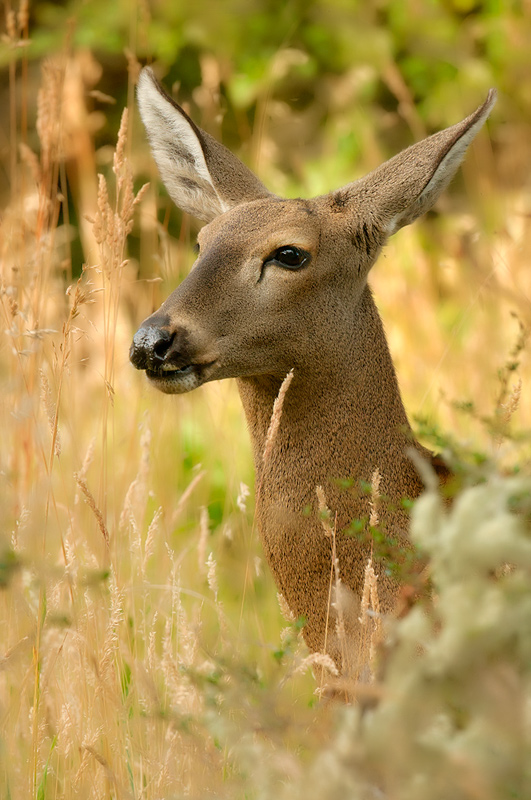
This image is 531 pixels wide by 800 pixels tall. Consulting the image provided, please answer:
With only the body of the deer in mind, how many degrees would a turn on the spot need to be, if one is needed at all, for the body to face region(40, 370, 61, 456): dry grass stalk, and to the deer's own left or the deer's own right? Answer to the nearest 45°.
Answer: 0° — it already faces it

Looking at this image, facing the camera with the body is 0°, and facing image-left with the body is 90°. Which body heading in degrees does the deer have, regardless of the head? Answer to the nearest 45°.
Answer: approximately 45°
